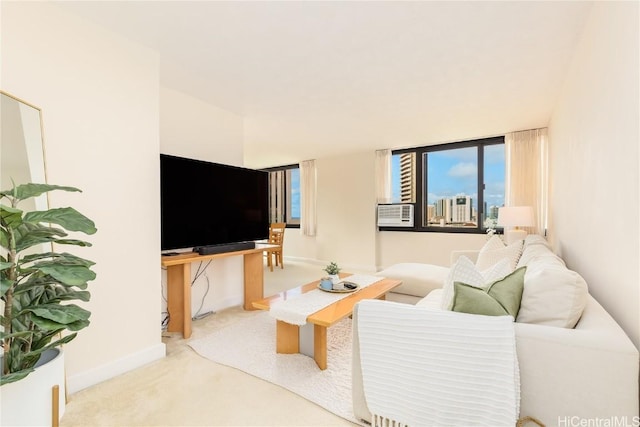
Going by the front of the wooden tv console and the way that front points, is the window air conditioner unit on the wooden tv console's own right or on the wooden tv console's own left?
on the wooden tv console's own left

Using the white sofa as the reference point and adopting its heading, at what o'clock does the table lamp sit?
The table lamp is roughly at 3 o'clock from the white sofa.

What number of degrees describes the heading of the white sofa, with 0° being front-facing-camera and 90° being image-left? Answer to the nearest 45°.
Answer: approximately 90°

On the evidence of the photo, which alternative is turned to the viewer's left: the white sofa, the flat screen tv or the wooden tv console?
the white sofa

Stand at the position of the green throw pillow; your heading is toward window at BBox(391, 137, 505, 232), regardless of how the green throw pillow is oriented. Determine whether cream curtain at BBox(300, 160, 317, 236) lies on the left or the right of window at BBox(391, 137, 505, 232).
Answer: left

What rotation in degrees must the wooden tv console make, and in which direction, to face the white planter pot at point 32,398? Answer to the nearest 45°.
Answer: approximately 45° to its right

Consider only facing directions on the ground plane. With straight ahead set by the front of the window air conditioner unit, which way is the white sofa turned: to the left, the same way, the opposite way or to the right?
to the right

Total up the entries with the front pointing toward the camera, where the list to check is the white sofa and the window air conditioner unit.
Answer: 1

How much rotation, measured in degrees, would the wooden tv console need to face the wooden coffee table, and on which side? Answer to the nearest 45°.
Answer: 0° — it already faces it

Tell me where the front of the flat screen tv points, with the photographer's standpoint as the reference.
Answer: facing the viewer and to the right of the viewer

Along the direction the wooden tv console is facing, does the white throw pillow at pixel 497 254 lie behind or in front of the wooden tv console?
in front

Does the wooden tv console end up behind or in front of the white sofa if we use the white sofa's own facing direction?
in front

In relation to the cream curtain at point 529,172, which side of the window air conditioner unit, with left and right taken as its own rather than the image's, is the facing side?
left

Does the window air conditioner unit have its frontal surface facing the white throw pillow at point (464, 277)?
yes

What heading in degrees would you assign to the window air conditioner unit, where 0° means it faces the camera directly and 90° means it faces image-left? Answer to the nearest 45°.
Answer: approximately 0°
